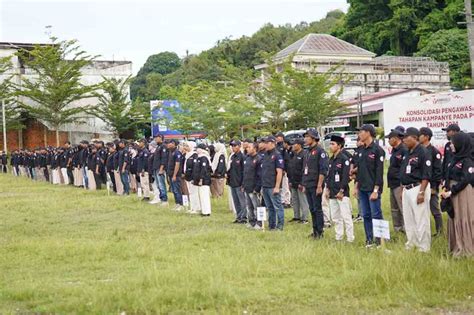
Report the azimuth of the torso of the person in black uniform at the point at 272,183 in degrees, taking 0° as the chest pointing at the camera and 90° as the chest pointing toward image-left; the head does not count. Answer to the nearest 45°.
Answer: approximately 45°

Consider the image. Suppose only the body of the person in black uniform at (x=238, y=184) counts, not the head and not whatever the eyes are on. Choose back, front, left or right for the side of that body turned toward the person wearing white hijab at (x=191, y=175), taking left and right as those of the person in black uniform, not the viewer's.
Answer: right

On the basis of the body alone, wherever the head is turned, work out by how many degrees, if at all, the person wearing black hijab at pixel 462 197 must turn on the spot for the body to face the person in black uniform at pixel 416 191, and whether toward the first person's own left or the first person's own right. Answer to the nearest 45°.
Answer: approximately 45° to the first person's own right

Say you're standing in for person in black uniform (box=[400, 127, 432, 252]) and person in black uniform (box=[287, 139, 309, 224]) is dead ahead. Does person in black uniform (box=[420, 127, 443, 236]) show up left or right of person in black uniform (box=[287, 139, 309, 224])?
right

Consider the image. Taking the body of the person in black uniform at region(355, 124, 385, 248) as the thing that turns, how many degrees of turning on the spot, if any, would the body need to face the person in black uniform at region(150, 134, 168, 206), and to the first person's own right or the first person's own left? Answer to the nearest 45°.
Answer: approximately 90° to the first person's own right

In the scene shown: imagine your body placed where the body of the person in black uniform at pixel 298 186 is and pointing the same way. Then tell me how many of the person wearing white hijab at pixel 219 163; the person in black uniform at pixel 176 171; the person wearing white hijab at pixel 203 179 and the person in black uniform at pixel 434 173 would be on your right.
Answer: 3
